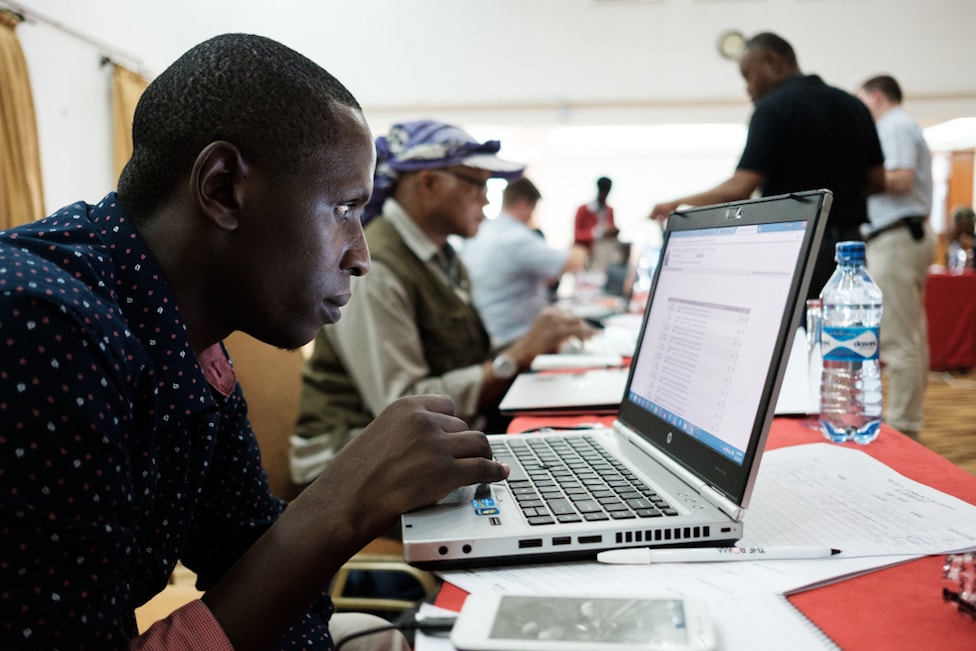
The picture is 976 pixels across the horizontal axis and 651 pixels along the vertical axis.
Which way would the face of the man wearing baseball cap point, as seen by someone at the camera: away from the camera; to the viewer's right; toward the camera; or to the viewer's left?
to the viewer's right

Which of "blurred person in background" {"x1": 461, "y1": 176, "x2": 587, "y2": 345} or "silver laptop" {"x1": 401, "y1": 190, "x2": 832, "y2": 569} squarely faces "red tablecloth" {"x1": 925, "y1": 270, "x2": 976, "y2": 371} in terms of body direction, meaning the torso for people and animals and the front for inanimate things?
the blurred person in background

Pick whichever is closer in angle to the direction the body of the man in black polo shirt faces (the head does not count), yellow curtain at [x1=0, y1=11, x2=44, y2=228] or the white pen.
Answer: the yellow curtain

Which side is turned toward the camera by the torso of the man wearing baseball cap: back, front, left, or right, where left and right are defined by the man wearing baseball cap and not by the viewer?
right

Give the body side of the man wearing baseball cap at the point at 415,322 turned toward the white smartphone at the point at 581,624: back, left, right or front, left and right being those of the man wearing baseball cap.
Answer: right

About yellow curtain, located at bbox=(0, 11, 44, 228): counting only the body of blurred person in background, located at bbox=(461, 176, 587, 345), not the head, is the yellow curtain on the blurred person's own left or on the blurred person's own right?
on the blurred person's own left

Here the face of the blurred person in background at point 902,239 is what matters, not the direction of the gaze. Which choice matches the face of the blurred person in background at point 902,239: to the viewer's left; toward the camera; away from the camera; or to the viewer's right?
to the viewer's left

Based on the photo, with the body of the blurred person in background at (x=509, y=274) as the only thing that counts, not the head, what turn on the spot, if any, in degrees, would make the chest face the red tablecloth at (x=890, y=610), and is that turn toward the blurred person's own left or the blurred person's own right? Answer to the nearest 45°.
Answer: approximately 135° to the blurred person's own right

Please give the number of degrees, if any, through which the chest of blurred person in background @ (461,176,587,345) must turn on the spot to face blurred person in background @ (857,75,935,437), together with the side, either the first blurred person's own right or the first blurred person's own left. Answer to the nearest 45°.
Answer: approximately 45° to the first blurred person's own right

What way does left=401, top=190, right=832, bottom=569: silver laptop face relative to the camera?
to the viewer's left

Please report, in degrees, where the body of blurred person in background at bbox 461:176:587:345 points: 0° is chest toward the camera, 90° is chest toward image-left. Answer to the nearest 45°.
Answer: approximately 225°

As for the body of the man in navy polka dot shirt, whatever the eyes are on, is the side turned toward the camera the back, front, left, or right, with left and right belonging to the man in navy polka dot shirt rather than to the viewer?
right

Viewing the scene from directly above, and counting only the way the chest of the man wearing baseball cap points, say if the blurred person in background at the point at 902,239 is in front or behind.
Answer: in front
